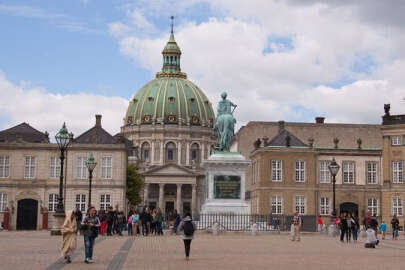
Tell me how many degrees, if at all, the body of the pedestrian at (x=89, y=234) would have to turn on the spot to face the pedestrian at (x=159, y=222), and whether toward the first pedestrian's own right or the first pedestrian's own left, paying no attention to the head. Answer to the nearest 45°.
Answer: approximately 180°

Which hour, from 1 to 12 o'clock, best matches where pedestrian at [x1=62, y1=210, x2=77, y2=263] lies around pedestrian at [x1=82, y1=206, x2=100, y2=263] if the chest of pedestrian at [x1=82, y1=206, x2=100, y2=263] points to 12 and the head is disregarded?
pedestrian at [x1=62, y1=210, x2=77, y2=263] is roughly at 2 o'clock from pedestrian at [x1=82, y1=206, x2=100, y2=263].

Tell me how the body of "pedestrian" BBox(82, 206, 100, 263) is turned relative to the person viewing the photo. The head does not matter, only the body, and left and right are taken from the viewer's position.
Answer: facing the viewer

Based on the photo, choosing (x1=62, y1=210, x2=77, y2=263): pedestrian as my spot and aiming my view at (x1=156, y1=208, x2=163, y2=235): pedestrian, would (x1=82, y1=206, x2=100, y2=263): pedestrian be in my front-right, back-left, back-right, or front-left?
front-right

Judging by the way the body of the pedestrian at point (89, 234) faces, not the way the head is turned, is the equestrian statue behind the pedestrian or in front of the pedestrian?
behind
